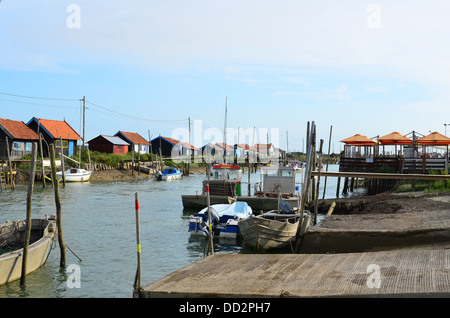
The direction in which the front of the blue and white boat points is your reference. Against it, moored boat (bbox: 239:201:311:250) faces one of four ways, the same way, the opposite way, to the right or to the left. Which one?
the opposite way

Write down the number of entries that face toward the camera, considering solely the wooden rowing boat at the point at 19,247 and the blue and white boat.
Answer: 0

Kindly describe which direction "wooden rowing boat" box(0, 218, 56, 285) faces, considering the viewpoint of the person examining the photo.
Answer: facing away from the viewer and to the right of the viewer

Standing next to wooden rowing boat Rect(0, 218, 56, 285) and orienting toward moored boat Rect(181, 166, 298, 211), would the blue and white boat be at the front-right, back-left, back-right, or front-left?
front-right

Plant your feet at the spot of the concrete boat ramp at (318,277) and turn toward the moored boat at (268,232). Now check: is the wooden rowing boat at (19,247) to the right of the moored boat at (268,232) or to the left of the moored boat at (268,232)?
left

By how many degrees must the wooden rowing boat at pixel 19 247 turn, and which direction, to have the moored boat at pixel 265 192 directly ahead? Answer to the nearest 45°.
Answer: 0° — it already faces it

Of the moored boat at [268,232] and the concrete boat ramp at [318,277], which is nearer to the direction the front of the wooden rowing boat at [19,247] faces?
the moored boat

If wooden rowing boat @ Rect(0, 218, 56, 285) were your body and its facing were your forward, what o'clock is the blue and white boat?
The blue and white boat is roughly at 1 o'clock from the wooden rowing boat.

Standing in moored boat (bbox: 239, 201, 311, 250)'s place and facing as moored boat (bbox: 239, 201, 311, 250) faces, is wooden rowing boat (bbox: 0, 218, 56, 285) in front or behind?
in front

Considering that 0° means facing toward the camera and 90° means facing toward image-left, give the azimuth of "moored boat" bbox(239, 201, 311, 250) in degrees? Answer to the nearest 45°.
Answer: approximately 45°
